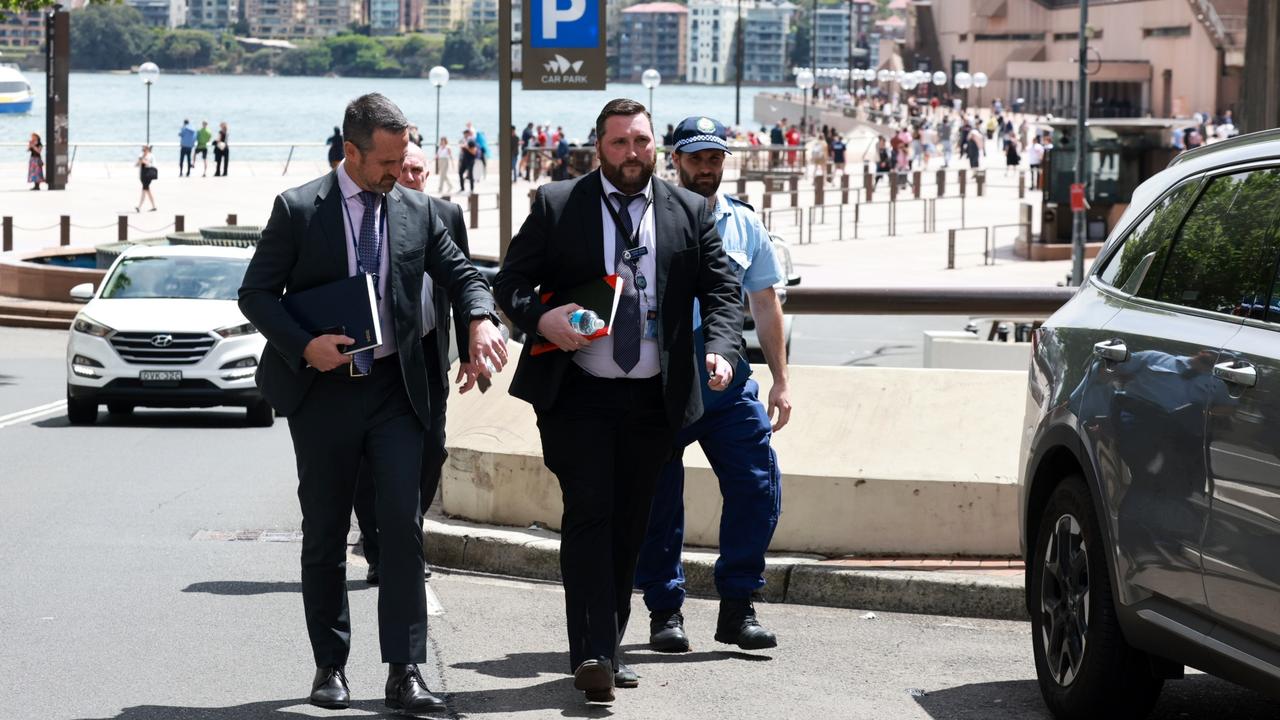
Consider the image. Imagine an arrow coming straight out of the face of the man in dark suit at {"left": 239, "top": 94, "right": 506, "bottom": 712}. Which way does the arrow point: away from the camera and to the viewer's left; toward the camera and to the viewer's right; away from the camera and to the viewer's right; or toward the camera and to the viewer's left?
toward the camera and to the viewer's right

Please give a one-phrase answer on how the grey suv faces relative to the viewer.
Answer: facing the viewer and to the right of the viewer

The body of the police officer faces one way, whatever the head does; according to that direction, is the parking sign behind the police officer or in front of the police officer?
behind

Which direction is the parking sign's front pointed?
toward the camera

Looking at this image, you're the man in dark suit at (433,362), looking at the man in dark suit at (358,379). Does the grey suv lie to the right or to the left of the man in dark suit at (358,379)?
left

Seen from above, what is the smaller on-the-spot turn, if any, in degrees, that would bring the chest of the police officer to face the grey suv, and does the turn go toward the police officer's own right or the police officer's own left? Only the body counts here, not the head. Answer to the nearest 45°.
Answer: approximately 45° to the police officer's own left

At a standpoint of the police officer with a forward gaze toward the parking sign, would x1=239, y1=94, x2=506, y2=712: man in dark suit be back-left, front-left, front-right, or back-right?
back-left

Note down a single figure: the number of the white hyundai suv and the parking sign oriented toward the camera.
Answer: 2
